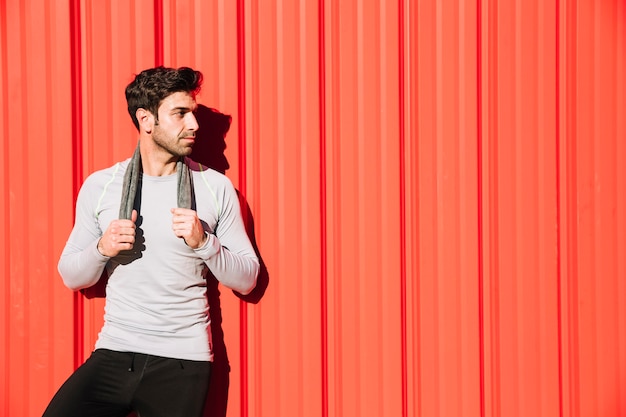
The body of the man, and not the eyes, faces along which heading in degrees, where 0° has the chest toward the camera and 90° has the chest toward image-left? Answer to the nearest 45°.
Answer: approximately 0°

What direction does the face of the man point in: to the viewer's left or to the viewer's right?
to the viewer's right
